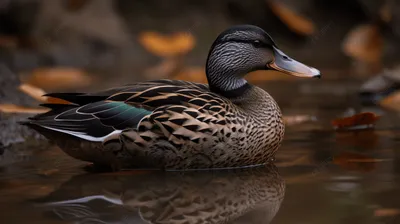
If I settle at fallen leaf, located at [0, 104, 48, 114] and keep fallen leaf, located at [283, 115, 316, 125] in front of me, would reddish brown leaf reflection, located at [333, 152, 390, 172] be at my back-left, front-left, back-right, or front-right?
front-right

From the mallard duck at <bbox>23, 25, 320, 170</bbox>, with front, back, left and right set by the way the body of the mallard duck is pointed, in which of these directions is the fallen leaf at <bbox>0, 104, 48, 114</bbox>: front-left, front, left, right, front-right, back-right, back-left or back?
back-left

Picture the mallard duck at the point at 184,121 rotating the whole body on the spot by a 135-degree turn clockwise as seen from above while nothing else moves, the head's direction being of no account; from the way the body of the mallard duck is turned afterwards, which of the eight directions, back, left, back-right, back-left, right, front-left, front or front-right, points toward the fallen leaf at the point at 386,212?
left

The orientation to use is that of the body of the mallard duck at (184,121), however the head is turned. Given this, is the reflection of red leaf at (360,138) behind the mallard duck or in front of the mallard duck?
in front

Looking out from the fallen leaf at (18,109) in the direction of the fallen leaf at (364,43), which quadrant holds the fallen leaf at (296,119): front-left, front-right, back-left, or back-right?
front-right

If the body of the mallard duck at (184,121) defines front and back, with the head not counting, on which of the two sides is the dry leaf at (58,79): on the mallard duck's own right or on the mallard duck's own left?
on the mallard duck's own left

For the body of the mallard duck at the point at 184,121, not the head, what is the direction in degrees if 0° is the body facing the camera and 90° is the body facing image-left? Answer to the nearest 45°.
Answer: approximately 270°
